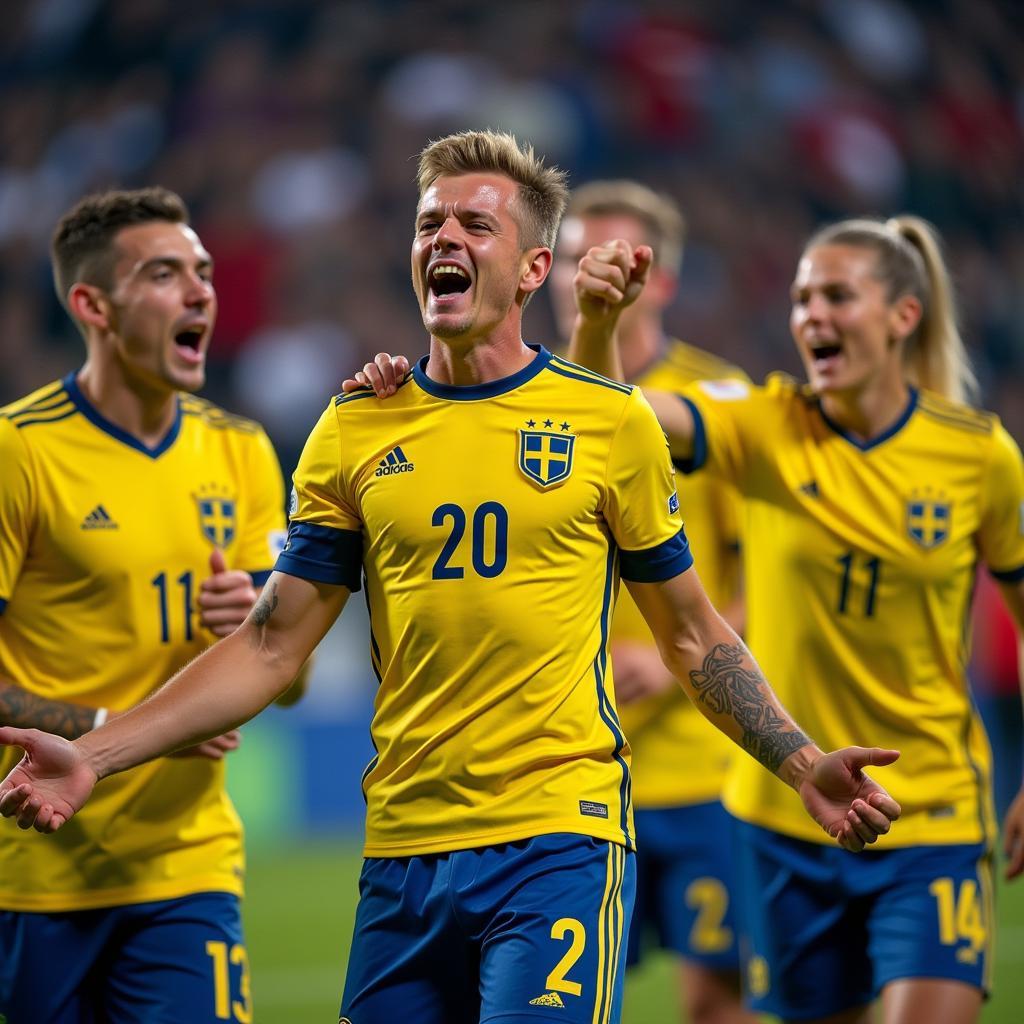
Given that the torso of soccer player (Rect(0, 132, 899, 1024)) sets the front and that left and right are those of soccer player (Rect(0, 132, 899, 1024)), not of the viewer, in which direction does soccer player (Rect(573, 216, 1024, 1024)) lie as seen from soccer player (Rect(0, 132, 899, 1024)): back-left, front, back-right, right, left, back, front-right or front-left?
back-left

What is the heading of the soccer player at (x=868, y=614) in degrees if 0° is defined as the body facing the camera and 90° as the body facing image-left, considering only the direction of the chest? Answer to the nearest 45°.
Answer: approximately 45°

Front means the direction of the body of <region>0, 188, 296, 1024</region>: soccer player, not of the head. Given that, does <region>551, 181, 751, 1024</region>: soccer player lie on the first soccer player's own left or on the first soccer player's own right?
on the first soccer player's own left

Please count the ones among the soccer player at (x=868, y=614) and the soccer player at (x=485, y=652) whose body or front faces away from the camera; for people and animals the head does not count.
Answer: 0

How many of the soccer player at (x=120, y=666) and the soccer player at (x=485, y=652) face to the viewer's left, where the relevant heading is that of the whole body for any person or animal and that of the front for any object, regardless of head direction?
0
